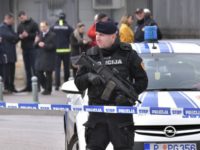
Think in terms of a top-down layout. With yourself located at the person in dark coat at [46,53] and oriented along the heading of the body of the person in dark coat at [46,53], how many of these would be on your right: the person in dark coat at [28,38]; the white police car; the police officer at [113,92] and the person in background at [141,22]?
1

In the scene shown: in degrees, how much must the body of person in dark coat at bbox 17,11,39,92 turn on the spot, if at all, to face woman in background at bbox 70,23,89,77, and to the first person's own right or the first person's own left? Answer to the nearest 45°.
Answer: approximately 135° to the first person's own left

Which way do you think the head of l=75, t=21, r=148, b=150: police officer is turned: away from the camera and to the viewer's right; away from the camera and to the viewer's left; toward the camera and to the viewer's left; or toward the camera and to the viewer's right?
toward the camera and to the viewer's left

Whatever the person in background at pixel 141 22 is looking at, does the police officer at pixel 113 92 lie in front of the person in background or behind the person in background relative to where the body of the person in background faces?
in front

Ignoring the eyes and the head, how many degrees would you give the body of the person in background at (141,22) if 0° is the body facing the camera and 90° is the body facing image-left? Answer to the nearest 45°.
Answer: approximately 45°

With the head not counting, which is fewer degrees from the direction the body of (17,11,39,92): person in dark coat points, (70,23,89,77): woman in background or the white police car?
the white police car

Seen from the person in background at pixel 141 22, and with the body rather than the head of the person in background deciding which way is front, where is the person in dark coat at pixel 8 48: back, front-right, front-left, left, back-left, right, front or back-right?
front-right

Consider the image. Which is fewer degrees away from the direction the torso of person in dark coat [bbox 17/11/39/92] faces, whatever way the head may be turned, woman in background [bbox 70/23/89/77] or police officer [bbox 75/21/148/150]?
the police officer
